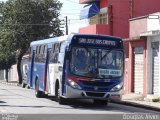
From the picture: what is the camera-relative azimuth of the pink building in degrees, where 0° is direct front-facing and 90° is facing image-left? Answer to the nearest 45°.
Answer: approximately 45°

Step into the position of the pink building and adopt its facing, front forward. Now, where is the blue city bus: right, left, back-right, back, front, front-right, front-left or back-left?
front-left

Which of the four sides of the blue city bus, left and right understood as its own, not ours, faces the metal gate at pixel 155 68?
left

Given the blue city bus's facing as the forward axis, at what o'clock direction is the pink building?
The pink building is roughly at 8 o'clock from the blue city bus.

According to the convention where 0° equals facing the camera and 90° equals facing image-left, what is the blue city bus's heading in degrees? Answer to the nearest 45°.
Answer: approximately 315°

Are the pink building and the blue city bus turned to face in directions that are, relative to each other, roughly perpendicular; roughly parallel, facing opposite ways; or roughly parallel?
roughly perpendicular
